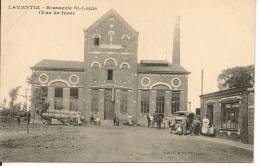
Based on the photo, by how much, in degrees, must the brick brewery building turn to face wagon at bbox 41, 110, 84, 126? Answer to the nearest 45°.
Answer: approximately 45° to its right

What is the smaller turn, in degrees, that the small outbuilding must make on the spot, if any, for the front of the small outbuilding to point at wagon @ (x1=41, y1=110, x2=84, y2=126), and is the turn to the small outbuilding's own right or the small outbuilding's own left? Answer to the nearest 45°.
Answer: approximately 45° to the small outbuilding's own right

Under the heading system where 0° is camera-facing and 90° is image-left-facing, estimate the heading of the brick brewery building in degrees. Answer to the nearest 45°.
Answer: approximately 0°

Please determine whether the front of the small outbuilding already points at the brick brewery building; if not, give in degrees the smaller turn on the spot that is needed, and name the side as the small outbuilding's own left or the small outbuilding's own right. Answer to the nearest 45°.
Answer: approximately 90° to the small outbuilding's own right

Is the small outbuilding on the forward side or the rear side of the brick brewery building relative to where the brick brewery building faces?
on the forward side
